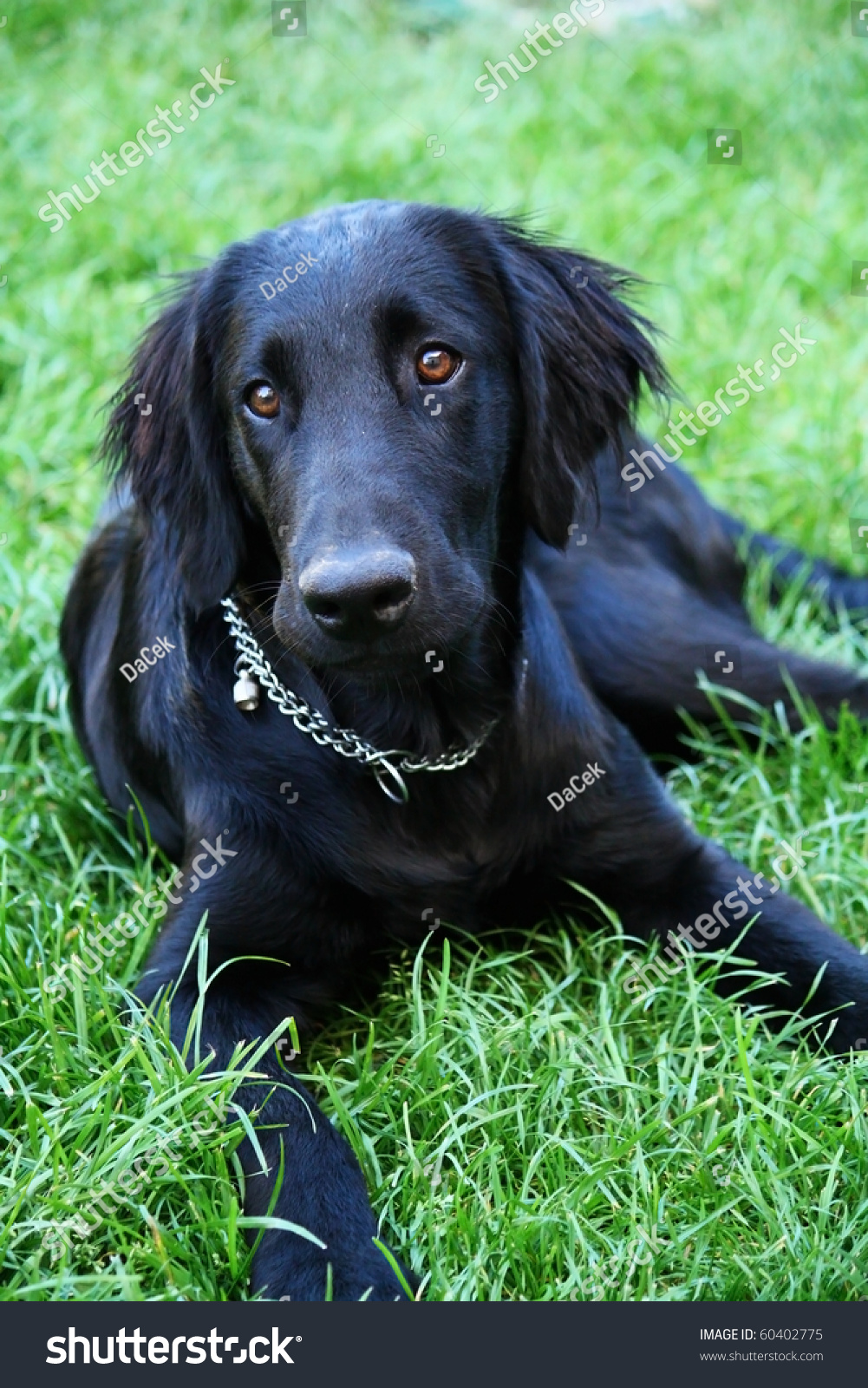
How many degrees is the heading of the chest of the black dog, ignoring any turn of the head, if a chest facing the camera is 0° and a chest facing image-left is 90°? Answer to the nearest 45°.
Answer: approximately 0°
